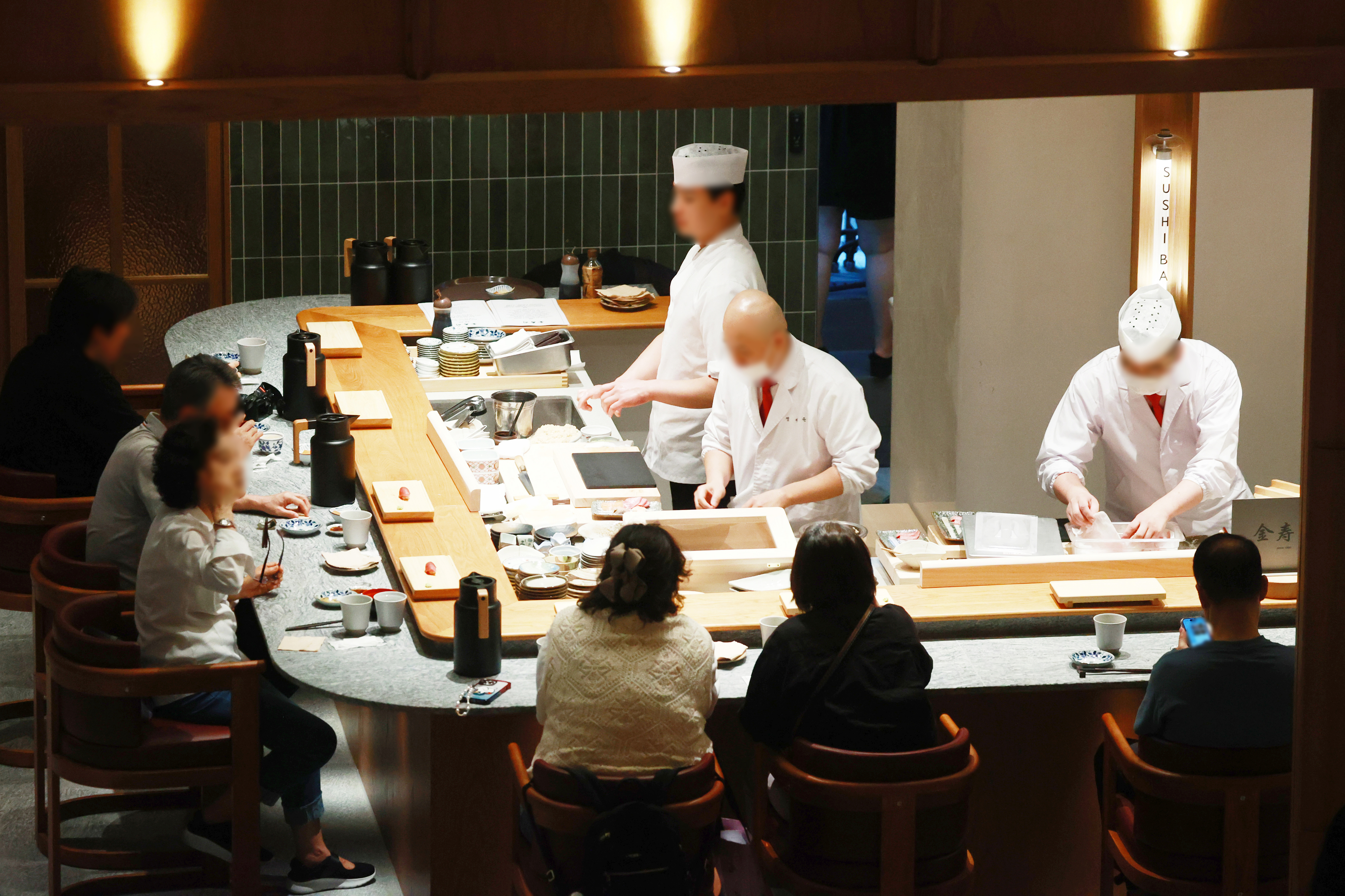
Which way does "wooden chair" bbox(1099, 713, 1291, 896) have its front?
away from the camera

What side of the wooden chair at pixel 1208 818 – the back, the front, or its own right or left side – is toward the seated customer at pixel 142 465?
left

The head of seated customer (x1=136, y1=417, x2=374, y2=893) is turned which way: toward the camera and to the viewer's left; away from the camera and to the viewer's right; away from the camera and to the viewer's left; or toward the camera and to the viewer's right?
toward the camera and to the viewer's right

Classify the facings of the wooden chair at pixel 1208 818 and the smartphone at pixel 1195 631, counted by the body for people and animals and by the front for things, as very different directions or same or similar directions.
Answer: very different directions

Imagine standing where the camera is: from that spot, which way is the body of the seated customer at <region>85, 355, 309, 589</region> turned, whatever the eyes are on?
to the viewer's right

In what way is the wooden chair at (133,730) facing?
to the viewer's right

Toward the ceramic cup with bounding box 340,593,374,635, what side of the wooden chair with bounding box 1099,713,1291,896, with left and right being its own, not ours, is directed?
left

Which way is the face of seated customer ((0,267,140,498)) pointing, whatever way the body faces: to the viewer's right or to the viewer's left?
to the viewer's right

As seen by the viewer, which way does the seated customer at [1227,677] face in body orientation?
away from the camera

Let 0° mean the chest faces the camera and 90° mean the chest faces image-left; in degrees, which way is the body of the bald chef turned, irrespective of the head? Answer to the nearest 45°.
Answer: approximately 45°

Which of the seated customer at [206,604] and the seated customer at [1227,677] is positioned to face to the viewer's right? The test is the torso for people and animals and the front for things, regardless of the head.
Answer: the seated customer at [206,604]

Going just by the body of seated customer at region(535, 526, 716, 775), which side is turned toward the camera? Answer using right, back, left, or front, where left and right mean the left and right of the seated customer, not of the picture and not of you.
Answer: back
